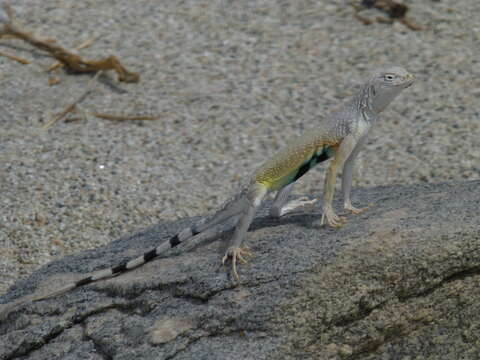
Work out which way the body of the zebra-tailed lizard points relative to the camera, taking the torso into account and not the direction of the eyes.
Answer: to the viewer's right

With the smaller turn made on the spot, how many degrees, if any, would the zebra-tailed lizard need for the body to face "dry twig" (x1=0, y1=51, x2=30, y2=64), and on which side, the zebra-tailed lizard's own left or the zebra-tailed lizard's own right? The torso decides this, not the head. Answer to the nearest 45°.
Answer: approximately 135° to the zebra-tailed lizard's own left

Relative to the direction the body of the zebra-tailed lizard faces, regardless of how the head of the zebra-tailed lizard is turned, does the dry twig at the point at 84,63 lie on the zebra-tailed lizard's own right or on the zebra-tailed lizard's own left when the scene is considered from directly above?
on the zebra-tailed lizard's own left

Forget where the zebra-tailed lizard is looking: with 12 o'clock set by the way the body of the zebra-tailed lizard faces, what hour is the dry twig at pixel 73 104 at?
The dry twig is roughly at 8 o'clock from the zebra-tailed lizard.

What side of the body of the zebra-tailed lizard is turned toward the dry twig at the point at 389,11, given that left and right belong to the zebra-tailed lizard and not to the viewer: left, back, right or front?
left
